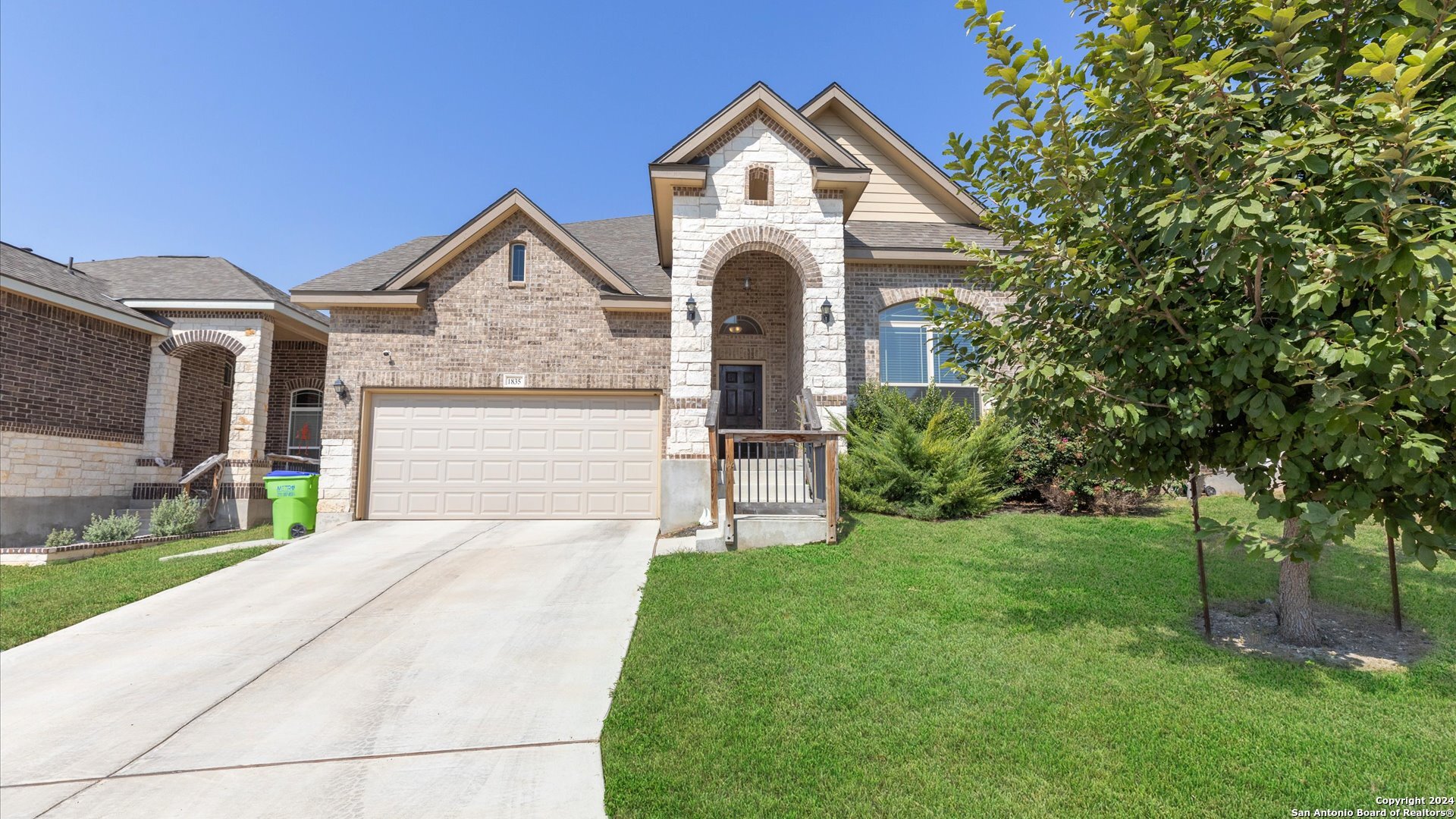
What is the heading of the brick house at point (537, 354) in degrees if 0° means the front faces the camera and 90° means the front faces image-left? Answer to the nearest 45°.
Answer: approximately 0°

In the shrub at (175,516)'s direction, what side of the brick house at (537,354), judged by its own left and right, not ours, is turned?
right

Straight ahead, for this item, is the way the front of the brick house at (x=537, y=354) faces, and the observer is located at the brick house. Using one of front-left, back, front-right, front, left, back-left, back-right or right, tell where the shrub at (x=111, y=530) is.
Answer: right

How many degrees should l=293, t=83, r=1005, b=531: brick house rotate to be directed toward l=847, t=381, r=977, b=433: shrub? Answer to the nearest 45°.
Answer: approximately 90° to its left

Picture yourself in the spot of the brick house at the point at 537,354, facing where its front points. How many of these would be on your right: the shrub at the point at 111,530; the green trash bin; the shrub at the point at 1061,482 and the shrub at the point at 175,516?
3

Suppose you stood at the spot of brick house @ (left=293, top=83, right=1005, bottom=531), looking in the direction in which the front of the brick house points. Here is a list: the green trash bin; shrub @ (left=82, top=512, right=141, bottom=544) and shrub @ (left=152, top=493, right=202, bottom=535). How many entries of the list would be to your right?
3

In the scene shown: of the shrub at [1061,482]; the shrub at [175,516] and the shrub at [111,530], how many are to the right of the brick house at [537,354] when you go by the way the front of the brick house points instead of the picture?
2

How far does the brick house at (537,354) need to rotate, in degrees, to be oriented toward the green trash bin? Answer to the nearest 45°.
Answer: approximately 90° to its right

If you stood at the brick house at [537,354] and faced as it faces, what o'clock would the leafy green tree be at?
The leafy green tree is roughly at 11 o'clock from the brick house.

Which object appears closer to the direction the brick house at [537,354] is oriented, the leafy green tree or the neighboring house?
the leafy green tree
